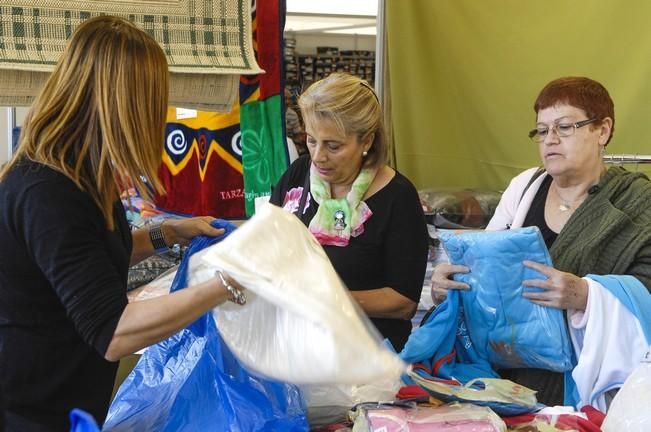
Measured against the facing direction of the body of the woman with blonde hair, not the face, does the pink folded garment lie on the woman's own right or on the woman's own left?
on the woman's own left

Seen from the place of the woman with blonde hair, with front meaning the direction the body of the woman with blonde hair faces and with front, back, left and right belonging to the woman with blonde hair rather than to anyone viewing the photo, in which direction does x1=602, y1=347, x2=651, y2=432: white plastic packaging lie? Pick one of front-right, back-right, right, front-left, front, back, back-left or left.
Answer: left

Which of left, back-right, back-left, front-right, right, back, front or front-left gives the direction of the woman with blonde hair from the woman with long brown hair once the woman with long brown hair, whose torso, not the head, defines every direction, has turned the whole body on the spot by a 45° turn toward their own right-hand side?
left

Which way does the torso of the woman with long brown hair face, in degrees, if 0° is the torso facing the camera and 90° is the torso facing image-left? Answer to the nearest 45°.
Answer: approximately 270°

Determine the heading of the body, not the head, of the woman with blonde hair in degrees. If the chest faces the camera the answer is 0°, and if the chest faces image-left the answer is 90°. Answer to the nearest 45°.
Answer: approximately 45°

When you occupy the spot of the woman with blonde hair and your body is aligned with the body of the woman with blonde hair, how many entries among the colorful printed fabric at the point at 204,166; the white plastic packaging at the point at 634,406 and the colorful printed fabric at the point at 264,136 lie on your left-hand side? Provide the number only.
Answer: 1

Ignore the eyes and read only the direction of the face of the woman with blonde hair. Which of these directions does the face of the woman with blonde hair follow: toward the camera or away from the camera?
toward the camera

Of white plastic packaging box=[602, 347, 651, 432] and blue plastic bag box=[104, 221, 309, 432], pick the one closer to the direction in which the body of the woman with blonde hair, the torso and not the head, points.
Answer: the blue plastic bag

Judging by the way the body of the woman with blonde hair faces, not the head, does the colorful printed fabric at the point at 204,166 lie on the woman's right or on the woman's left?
on the woman's right

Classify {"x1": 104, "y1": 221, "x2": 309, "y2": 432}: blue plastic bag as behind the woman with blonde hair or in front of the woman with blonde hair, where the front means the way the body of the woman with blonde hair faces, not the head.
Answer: in front

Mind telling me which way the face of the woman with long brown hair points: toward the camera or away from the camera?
away from the camera

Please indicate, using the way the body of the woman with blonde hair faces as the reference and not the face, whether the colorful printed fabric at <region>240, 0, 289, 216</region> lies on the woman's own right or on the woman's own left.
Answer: on the woman's own right

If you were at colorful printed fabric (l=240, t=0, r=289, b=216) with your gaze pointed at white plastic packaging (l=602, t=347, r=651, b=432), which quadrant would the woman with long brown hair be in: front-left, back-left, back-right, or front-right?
front-right
